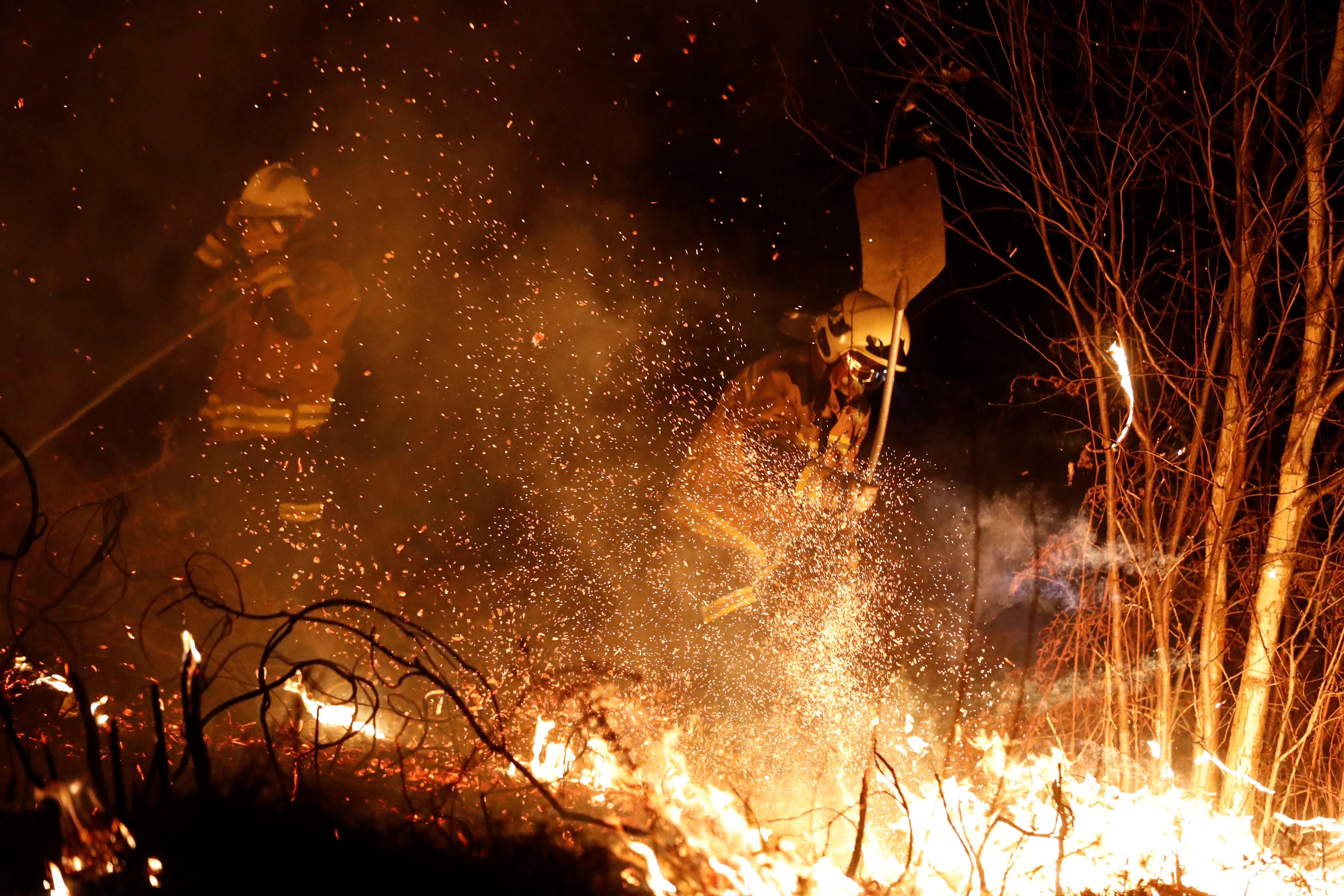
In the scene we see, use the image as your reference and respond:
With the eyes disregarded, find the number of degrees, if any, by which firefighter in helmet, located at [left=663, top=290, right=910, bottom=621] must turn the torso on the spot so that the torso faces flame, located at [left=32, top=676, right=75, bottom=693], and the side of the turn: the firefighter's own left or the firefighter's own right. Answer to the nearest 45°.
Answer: approximately 90° to the firefighter's own right

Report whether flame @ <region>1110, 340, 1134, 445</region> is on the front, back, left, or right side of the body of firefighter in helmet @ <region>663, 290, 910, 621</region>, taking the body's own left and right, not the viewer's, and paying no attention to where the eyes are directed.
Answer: front

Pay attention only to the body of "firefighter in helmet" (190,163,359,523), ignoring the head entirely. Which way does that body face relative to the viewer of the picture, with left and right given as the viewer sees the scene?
facing the viewer and to the left of the viewer

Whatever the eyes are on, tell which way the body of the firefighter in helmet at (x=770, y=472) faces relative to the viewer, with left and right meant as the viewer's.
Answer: facing the viewer and to the right of the viewer

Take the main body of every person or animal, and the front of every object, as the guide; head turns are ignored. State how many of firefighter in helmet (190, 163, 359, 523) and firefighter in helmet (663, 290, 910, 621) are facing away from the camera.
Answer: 0

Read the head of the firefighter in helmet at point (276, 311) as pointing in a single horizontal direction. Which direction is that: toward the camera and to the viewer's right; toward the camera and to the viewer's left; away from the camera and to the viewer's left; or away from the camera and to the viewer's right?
toward the camera and to the viewer's left

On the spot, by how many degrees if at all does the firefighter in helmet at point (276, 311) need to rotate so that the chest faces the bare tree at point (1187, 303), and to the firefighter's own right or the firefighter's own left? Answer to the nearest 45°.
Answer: approximately 90° to the firefighter's own left
